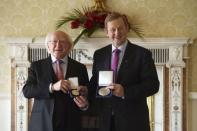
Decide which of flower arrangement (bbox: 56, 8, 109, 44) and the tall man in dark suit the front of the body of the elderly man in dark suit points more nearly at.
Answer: the tall man in dark suit

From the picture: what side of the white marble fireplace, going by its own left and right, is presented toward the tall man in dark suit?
front

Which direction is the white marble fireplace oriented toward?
toward the camera

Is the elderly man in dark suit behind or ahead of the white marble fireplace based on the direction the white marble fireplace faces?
ahead

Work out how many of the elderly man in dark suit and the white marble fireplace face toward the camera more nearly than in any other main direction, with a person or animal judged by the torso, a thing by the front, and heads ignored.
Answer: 2

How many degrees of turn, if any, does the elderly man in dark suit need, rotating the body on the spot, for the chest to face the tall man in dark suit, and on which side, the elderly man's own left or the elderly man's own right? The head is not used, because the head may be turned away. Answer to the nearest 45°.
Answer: approximately 90° to the elderly man's own left

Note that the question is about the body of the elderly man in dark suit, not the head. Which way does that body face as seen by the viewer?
toward the camera
